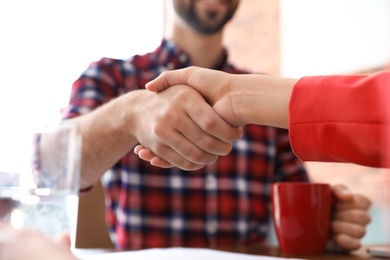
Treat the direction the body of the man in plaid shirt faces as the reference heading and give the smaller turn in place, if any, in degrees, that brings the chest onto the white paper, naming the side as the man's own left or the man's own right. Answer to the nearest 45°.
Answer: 0° — they already face it

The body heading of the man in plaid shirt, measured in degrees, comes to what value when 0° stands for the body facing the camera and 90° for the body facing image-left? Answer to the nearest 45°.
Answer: approximately 0°

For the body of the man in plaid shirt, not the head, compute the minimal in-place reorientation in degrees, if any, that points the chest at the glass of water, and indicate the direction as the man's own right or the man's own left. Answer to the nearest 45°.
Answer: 0° — they already face it
